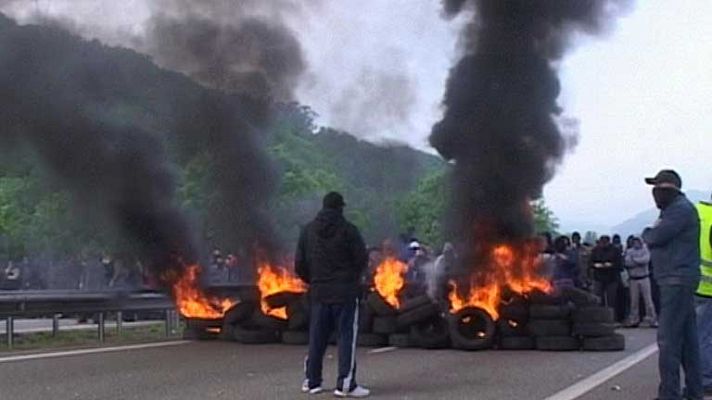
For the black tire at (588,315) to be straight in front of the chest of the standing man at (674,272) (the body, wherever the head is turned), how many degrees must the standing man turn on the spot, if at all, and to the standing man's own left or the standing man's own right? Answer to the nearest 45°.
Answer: approximately 90° to the standing man's own right

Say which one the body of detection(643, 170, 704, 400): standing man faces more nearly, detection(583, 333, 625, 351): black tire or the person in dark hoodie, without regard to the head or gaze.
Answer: the person in dark hoodie

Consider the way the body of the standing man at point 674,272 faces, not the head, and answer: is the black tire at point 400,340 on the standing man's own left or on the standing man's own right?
on the standing man's own right

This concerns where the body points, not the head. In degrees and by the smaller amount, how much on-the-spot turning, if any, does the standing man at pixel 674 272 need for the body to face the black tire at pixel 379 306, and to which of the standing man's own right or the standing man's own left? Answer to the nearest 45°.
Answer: approximately 45° to the standing man's own right

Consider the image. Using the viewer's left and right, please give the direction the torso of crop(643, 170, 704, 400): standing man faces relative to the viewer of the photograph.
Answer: facing to the left of the viewer

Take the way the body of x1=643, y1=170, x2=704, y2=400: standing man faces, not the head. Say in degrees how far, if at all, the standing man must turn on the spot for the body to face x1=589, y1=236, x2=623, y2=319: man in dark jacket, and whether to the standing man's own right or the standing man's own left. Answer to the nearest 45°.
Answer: approximately 90° to the standing man's own right

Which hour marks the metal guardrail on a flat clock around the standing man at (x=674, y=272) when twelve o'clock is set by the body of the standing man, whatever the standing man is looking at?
The metal guardrail is roughly at 1 o'clock from the standing man.
